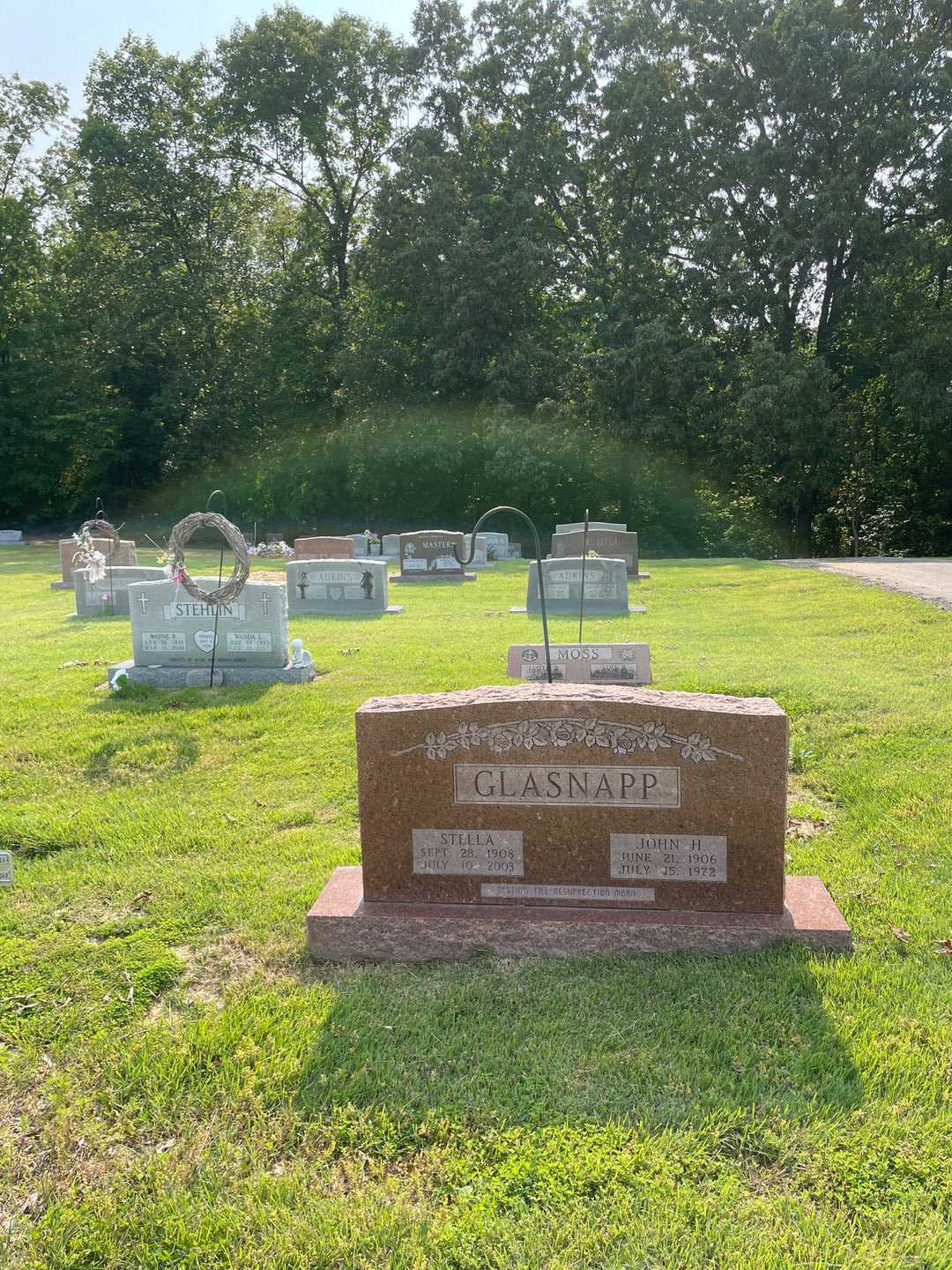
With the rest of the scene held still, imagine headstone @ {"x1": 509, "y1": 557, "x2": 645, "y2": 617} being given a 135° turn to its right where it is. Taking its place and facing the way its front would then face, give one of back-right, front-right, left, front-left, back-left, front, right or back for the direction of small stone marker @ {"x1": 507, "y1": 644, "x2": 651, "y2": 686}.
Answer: back-left

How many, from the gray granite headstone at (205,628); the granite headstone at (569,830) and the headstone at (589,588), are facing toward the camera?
3

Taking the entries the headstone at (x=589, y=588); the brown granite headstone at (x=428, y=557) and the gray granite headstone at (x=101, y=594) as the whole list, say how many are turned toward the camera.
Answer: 3

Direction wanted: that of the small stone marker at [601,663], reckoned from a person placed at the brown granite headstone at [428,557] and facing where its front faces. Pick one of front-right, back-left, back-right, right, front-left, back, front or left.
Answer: front

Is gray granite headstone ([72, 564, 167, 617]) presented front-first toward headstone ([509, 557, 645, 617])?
no

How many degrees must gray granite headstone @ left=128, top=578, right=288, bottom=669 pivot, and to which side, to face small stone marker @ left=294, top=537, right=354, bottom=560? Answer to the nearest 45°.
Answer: approximately 180°

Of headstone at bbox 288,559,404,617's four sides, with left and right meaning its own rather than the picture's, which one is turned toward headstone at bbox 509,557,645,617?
left

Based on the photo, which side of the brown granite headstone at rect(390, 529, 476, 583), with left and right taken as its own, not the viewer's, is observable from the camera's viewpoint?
front

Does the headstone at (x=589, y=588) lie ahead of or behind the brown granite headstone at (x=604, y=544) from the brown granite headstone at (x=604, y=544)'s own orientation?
ahead

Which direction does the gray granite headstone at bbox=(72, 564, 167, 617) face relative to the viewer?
toward the camera

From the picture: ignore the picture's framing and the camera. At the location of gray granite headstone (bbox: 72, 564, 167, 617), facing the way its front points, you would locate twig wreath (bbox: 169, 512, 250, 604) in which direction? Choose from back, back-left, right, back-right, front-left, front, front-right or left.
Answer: front

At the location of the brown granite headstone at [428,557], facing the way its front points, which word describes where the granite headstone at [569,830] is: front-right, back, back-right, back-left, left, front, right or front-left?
front

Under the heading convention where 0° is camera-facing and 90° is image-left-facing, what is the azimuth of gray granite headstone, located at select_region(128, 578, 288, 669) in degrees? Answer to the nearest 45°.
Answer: approximately 0°

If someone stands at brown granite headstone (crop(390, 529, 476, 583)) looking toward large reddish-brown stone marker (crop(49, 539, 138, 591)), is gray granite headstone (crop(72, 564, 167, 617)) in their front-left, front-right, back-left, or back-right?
front-left

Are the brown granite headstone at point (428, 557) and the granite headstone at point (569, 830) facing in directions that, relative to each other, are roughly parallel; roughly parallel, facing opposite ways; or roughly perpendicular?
roughly parallel

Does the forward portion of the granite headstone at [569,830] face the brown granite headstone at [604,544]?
no

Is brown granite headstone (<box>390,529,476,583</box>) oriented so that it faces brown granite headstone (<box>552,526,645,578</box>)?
no

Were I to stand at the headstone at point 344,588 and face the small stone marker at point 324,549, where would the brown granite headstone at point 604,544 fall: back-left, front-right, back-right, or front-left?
front-right

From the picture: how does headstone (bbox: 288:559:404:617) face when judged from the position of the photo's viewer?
facing the viewer
